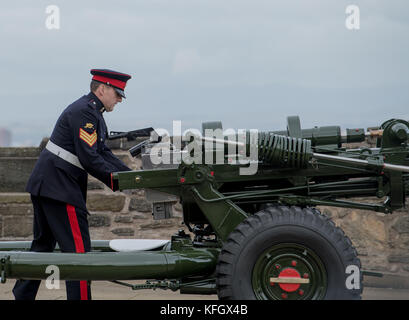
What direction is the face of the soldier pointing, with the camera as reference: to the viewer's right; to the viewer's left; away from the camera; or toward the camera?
to the viewer's right

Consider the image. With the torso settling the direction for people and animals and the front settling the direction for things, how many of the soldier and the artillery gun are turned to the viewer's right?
2

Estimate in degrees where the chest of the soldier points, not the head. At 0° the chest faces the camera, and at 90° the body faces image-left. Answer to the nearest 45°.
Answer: approximately 270°

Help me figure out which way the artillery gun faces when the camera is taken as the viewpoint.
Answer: facing to the right of the viewer

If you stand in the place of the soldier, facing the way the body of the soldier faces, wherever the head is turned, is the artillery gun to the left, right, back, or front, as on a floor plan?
front

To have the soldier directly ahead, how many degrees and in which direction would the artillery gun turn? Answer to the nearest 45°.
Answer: approximately 180°
